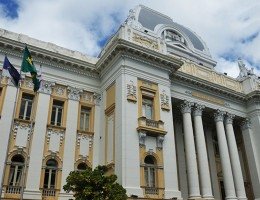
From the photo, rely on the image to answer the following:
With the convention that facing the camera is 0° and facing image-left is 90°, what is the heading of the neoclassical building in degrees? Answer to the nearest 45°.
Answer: approximately 315°

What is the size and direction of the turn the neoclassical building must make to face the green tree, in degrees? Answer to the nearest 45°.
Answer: approximately 45° to its right
